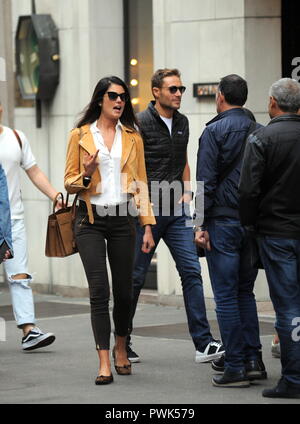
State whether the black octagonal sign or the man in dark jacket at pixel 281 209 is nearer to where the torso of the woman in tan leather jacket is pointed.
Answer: the man in dark jacket

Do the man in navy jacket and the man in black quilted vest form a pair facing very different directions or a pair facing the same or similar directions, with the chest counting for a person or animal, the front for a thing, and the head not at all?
very different directions

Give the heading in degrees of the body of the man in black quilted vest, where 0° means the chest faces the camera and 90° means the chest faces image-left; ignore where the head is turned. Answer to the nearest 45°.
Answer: approximately 315°

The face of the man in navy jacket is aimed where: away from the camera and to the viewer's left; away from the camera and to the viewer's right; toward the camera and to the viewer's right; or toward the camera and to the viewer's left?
away from the camera and to the viewer's left

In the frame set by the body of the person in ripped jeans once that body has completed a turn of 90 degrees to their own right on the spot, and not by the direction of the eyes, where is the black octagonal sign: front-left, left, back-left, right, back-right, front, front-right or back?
back-right

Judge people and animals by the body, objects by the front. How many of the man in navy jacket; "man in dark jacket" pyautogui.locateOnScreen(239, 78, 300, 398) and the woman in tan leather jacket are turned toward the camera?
1

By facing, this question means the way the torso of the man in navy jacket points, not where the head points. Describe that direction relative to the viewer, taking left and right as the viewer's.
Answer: facing away from the viewer and to the left of the viewer

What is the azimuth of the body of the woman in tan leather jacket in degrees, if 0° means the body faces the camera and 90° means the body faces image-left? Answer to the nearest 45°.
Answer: approximately 0°

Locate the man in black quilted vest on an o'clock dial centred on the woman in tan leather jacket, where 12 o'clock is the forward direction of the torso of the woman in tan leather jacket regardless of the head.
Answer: The man in black quilted vest is roughly at 7 o'clock from the woman in tan leather jacket.

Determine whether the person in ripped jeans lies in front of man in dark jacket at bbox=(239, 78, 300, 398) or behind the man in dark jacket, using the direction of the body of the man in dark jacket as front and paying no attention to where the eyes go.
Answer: in front

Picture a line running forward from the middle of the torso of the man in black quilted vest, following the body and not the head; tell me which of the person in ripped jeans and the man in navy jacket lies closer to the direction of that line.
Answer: the man in navy jacket

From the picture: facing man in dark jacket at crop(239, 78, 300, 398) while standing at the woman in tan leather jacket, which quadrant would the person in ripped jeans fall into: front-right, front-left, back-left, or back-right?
back-left

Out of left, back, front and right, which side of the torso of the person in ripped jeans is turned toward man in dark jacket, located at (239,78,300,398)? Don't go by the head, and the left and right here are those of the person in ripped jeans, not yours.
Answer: front

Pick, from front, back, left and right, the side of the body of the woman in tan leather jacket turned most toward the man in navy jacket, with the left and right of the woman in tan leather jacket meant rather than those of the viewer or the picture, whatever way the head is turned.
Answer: left
